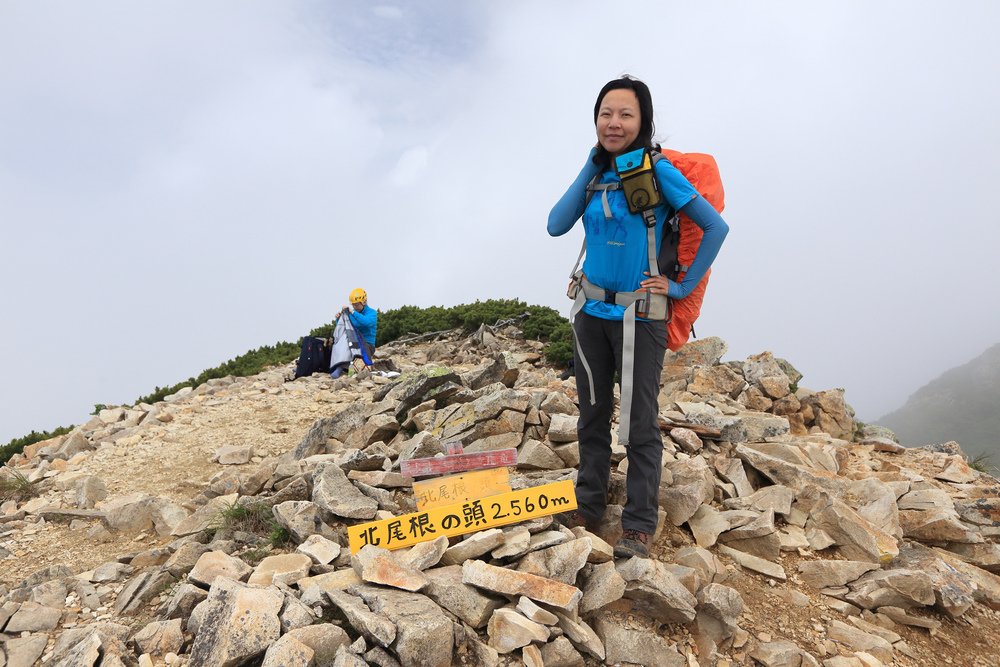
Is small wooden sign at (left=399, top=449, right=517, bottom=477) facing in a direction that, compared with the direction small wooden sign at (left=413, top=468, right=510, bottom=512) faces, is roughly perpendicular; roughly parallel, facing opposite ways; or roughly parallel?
roughly parallel

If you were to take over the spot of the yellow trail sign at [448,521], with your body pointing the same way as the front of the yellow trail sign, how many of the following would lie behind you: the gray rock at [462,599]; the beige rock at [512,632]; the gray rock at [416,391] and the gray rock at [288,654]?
1

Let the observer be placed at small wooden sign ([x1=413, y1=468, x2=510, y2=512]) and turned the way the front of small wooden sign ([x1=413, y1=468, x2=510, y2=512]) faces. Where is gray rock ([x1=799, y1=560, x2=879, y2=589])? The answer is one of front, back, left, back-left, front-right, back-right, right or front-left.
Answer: left

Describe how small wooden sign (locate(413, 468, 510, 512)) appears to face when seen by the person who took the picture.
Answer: facing the viewer

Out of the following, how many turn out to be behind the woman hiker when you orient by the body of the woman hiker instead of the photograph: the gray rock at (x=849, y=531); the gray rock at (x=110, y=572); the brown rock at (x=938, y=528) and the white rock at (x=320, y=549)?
2

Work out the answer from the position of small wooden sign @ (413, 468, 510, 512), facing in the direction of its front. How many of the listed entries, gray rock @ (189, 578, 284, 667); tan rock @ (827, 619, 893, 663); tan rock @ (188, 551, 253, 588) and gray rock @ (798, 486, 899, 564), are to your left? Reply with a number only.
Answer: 2

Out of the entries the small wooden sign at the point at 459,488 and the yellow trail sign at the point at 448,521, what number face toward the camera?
2

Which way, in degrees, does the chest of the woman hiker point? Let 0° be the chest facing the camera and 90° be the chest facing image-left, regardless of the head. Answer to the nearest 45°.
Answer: approximately 45°

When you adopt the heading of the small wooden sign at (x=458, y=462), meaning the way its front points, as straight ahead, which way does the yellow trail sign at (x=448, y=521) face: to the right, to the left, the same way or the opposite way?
the same way

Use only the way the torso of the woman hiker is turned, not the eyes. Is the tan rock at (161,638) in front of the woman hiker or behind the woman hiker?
in front

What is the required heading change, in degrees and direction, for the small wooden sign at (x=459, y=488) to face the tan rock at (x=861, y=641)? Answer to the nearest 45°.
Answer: approximately 90° to its left

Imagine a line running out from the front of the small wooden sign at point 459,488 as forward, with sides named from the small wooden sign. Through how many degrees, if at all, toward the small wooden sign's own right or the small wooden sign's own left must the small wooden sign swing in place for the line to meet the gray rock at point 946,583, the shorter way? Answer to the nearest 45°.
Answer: approximately 90° to the small wooden sign's own left

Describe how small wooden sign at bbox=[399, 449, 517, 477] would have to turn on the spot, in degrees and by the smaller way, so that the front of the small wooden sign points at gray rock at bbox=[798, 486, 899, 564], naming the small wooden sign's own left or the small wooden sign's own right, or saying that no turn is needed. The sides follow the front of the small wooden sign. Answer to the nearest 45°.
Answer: approximately 90° to the small wooden sign's own left

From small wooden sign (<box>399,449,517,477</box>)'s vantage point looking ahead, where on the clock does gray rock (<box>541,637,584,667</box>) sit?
The gray rock is roughly at 11 o'clock from the small wooden sign.

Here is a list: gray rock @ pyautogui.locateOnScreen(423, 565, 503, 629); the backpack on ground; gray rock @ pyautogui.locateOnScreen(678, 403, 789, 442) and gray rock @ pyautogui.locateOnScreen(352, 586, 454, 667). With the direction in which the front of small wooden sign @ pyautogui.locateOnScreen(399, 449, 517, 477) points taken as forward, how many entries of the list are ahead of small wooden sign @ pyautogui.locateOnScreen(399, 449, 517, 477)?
2

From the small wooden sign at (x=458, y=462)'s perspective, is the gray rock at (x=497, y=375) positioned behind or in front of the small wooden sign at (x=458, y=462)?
behind

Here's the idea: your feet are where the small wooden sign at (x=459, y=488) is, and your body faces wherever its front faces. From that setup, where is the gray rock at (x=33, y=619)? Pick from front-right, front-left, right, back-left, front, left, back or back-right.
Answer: right

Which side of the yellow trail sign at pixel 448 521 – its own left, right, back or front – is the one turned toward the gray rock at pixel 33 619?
right

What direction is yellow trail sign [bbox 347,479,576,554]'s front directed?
toward the camera
